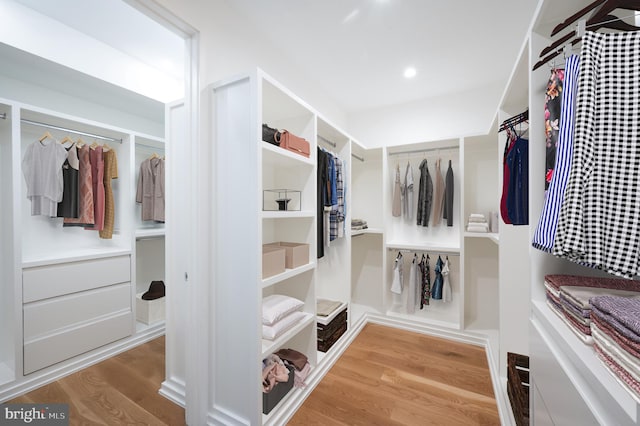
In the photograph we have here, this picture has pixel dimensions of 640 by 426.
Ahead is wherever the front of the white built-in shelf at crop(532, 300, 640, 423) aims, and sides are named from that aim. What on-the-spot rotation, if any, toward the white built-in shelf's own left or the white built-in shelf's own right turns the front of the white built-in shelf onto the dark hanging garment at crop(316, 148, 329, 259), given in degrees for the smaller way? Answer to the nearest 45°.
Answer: approximately 45° to the white built-in shelf's own right

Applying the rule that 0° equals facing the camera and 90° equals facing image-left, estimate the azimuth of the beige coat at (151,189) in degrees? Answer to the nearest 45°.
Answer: approximately 0°

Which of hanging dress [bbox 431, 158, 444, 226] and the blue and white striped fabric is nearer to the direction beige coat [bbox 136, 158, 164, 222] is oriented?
the blue and white striped fabric

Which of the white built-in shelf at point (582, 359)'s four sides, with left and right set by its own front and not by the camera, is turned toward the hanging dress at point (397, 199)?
right

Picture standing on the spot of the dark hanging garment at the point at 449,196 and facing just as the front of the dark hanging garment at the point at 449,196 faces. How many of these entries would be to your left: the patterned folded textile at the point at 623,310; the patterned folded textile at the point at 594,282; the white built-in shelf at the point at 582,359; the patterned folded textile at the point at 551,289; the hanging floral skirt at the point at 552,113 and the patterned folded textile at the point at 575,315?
6

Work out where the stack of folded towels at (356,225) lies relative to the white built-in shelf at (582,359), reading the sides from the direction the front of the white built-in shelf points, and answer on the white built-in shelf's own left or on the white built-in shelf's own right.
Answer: on the white built-in shelf's own right

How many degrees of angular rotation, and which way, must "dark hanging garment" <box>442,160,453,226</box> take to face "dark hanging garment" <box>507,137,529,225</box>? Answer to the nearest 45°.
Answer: approximately 90° to its left

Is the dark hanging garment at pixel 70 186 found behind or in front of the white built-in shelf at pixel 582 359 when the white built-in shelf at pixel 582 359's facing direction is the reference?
in front

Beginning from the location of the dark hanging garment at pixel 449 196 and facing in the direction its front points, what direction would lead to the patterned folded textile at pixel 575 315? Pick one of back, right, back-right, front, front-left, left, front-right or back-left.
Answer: left

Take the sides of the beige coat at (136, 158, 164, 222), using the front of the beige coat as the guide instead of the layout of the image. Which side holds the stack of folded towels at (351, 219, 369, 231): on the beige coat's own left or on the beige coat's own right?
on the beige coat's own left
